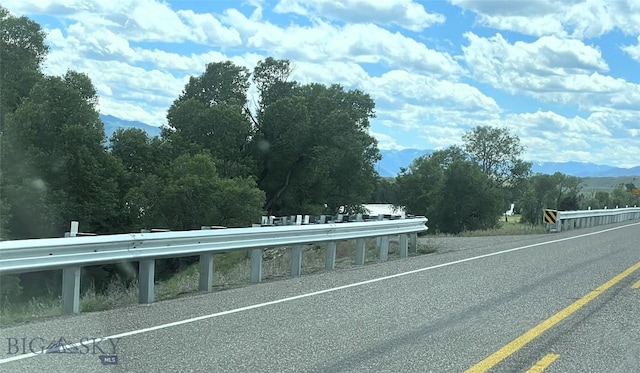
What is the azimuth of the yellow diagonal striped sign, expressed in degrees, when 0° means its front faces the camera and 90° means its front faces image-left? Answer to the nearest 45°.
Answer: approximately 0°
